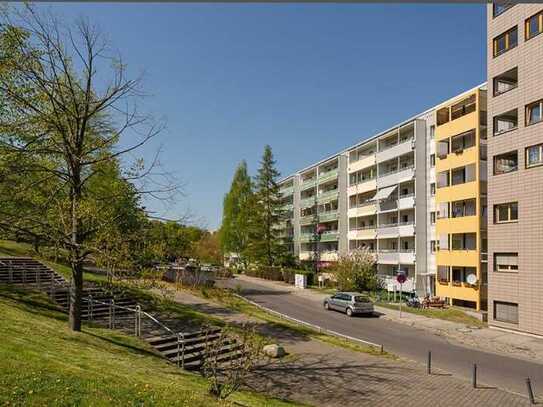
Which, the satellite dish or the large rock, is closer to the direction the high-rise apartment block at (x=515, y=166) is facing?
the large rock

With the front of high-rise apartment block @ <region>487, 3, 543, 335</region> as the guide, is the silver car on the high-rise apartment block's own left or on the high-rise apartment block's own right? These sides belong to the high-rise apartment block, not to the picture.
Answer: on the high-rise apartment block's own right

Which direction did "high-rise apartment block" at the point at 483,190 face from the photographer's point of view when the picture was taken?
facing the viewer and to the left of the viewer

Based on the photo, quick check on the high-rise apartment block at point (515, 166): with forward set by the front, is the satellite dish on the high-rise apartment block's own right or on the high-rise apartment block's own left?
on the high-rise apartment block's own right

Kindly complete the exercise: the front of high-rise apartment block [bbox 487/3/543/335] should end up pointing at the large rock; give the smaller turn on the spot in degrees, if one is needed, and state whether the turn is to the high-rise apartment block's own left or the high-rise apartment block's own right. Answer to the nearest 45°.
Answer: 0° — it already faces it

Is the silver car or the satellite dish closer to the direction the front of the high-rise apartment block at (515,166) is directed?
the silver car

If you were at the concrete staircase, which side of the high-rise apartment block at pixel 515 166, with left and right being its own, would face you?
front

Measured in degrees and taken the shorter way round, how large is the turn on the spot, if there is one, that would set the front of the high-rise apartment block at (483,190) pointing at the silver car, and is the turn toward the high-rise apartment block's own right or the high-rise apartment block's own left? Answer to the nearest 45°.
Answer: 0° — it already faces it

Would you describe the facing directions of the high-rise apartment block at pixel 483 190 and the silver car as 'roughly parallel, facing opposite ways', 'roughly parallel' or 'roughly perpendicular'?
roughly perpendicular

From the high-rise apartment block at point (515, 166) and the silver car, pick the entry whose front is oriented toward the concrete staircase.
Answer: the high-rise apartment block
